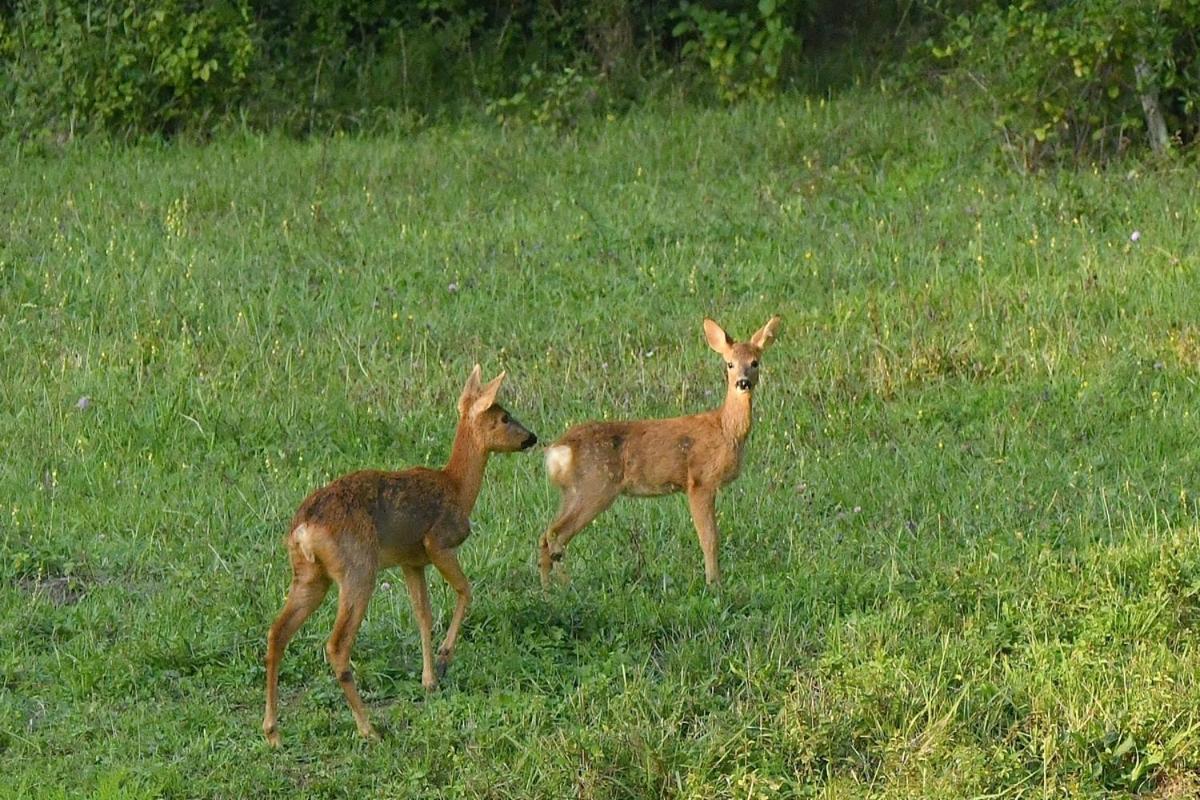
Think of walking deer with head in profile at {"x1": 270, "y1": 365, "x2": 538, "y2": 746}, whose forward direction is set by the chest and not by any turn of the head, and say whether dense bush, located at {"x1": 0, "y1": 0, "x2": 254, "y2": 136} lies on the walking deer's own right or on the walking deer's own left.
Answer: on the walking deer's own left

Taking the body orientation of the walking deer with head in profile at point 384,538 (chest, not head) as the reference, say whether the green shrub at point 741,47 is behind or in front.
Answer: in front

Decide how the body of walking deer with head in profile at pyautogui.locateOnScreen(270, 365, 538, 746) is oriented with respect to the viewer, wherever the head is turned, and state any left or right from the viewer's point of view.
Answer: facing away from the viewer and to the right of the viewer
